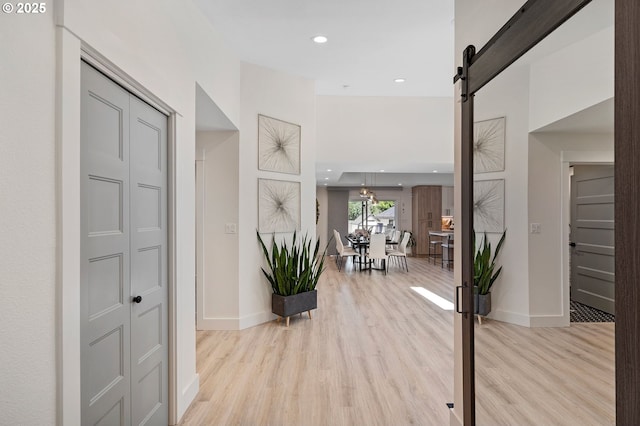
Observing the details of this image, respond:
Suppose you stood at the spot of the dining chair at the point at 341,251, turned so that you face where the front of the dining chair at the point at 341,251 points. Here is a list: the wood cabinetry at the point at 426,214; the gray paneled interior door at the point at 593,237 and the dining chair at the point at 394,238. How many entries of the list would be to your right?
1

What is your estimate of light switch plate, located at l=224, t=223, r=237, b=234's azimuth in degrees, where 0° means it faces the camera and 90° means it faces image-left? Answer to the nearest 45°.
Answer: approximately 0°

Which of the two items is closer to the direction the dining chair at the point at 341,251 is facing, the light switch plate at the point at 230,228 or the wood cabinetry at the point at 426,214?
the wood cabinetry

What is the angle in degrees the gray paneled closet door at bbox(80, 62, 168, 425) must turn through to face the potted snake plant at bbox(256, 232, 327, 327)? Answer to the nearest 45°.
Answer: approximately 90° to its left

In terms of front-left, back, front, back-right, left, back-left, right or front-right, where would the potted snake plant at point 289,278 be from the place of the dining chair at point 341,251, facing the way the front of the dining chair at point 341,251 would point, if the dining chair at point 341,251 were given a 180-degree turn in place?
left

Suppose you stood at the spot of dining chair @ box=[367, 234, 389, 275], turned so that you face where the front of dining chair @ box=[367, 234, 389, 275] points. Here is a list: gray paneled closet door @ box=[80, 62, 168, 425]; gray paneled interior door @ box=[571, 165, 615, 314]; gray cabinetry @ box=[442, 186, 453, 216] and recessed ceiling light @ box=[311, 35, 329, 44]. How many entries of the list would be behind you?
3

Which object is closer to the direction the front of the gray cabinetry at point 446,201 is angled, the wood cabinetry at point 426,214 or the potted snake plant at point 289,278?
the potted snake plant

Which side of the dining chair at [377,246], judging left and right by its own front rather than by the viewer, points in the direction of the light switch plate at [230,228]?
back

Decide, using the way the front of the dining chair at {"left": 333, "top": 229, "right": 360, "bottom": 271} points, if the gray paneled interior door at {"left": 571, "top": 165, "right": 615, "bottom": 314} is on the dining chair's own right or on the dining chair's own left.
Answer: on the dining chair's own right

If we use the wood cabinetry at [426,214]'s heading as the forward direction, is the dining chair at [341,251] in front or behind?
in front

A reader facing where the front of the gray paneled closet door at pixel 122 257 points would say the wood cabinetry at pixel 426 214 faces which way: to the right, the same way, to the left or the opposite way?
to the right
